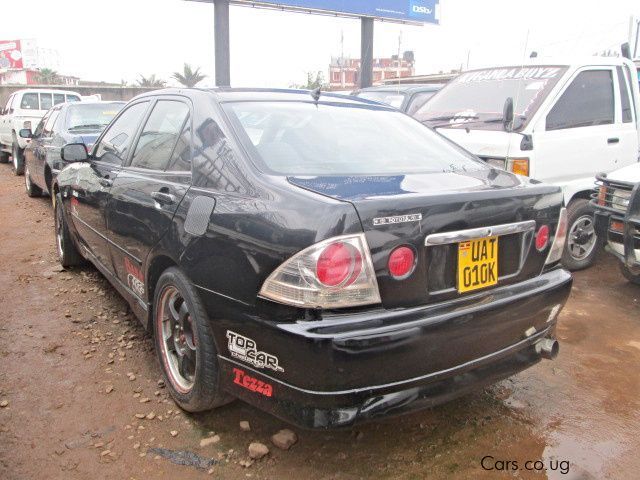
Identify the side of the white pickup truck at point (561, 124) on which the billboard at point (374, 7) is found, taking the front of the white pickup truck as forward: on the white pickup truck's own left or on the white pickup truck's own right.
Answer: on the white pickup truck's own right

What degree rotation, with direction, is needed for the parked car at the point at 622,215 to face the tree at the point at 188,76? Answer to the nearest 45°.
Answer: approximately 90° to its right

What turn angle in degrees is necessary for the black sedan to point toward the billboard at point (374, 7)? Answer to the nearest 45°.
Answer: approximately 45° to its right

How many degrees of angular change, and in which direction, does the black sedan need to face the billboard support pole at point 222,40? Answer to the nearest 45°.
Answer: approximately 45° to its right

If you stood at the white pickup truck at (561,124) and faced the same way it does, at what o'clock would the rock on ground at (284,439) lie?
The rock on ground is roughly at 11 o'clock from the white pickup truck.
